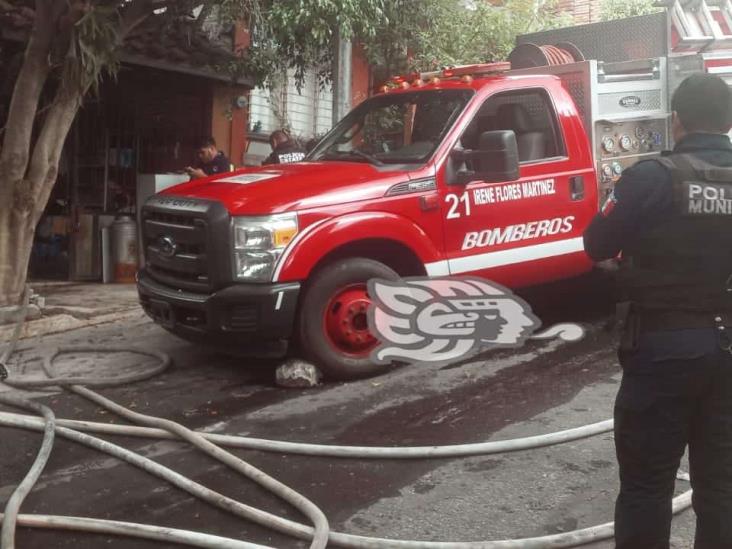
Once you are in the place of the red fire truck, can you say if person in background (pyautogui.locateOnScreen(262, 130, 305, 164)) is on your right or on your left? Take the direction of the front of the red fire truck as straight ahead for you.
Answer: on your right

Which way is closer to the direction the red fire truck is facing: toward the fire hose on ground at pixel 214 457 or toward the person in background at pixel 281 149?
the fire hose on ground

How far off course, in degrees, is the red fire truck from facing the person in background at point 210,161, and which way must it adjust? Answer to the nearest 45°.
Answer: approximately 90° to its right

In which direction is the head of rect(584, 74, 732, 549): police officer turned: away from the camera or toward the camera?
away from the camera

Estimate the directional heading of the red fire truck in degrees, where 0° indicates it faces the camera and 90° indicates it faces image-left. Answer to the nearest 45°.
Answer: approximately 45°

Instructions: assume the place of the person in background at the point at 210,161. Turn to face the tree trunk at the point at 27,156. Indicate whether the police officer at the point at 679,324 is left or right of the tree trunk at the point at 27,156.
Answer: left

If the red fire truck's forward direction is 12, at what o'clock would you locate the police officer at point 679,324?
The police officer is roughly at 10 o'clock from the red fire truck.

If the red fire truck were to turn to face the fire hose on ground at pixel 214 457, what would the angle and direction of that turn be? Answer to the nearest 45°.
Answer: approximately 45° to its left

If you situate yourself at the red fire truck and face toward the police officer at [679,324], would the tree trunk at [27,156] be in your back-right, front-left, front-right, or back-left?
back-right

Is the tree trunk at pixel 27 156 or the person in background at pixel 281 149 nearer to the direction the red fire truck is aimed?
the tree trunk
